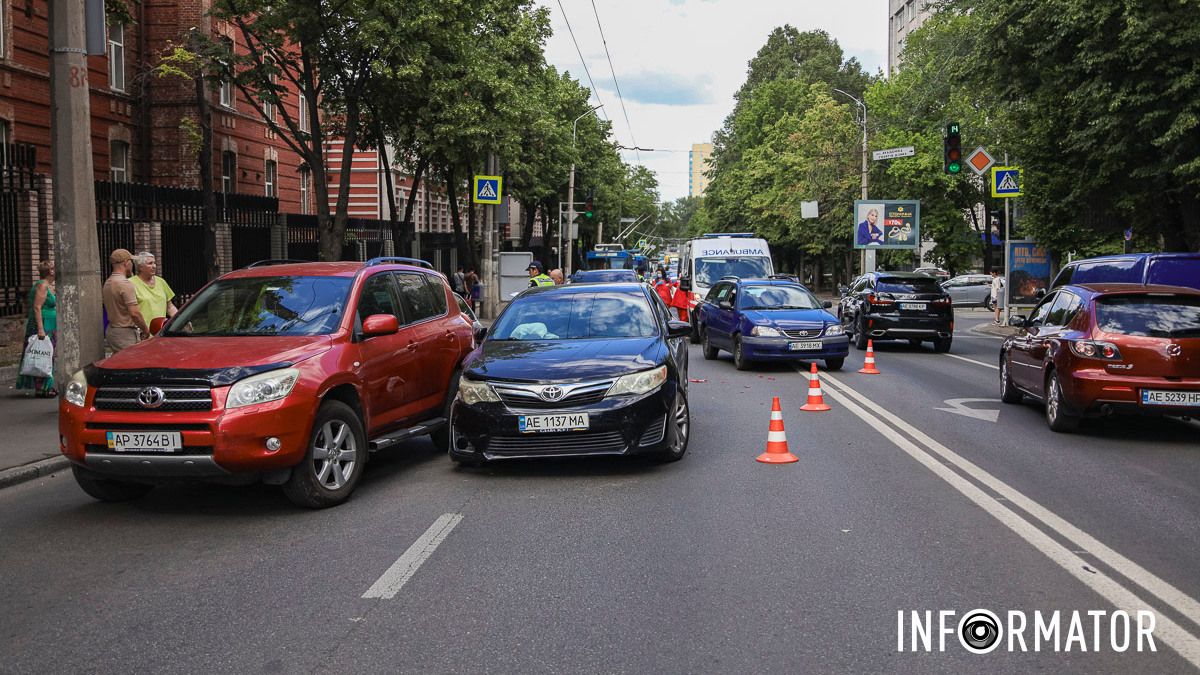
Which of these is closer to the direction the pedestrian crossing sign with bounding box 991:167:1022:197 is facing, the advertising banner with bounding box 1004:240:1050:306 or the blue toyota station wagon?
the blue toyota station wagon

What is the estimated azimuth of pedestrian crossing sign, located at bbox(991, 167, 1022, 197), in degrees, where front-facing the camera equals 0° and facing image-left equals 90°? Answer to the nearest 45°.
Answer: approximately 0°

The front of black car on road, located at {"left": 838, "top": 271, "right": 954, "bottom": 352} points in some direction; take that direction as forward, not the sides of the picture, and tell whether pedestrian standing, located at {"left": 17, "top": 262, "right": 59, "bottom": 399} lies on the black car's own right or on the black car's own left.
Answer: on the black car's own left

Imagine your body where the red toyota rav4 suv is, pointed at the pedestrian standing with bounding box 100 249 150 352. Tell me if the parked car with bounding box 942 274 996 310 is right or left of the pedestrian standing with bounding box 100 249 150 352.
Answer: right

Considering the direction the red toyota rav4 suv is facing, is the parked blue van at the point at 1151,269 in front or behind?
behind

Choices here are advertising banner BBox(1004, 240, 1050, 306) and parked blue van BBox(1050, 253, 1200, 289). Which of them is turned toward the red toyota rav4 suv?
the advertising banner

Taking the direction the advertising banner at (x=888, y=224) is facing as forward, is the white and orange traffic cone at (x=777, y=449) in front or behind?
in front

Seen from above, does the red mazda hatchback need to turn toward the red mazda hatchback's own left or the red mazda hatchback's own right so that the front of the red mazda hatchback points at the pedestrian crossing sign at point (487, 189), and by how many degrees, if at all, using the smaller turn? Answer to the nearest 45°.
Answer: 0° — it already faces it

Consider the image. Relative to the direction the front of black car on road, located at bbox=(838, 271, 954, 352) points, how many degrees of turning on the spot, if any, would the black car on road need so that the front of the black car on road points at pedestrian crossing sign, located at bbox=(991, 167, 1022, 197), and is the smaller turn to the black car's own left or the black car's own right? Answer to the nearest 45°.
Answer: approximately 45° to the black car's own right

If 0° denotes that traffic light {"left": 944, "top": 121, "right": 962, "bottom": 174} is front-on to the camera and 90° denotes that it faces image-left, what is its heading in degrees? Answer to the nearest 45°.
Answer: approximately 0°
